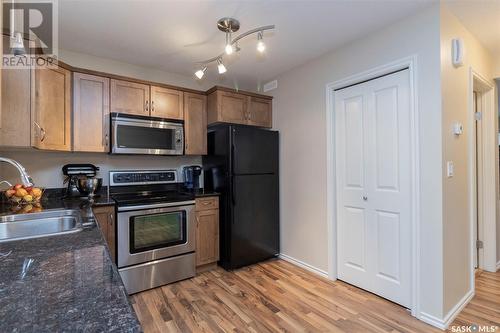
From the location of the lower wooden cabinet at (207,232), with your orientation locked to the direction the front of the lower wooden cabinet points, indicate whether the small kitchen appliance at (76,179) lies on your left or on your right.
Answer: on your right

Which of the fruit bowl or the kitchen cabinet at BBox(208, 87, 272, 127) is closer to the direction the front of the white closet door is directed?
the fruit bowl

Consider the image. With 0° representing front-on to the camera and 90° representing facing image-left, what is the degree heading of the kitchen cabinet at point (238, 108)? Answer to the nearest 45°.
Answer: approximately 315°

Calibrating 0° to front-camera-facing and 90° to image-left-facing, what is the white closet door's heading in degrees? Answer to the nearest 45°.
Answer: approximately 45°
